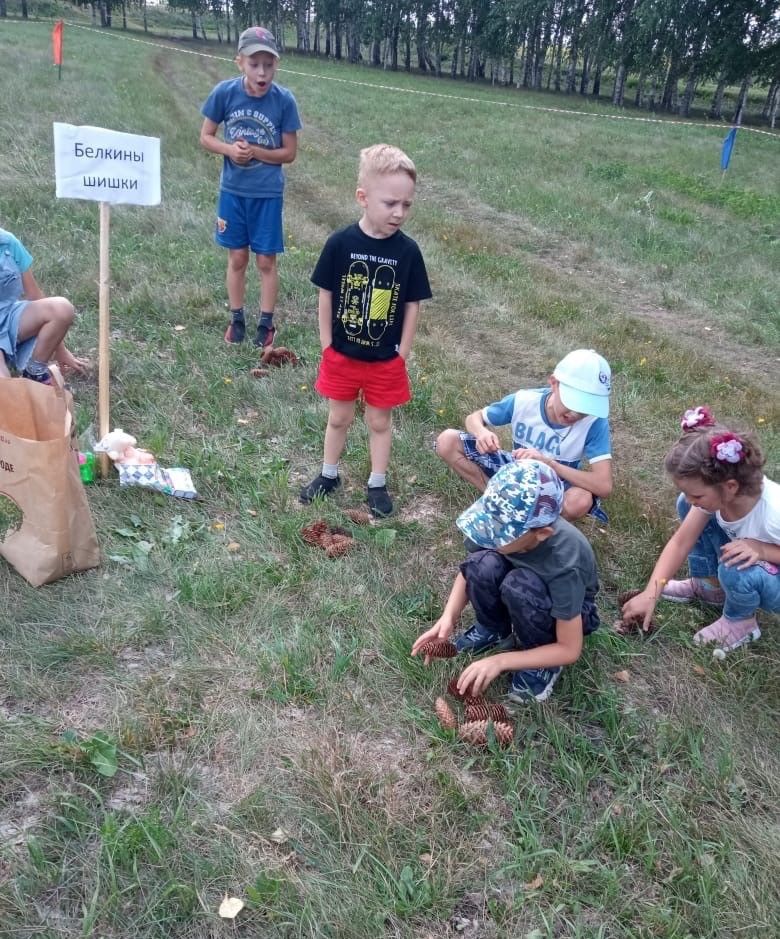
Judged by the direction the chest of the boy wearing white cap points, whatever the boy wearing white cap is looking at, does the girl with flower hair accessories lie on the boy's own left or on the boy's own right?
on the boy's own left

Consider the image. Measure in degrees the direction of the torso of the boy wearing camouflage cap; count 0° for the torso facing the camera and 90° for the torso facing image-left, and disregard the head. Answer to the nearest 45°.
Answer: approximately 45°

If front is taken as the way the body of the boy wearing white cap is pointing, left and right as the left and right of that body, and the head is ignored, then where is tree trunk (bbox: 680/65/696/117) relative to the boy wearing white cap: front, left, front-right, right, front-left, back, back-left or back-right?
back

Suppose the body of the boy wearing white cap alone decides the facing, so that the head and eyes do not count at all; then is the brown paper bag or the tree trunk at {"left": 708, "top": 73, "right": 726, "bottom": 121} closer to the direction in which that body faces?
the brown paper bag

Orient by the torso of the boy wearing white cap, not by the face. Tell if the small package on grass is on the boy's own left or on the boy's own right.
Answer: on the boy's own right

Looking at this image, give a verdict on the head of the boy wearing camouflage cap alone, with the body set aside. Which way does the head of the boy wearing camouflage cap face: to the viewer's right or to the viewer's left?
to the viewer's left

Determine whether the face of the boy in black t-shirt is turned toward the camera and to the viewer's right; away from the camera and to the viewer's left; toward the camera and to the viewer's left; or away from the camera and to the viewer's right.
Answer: toward the camera and to the viewer's right

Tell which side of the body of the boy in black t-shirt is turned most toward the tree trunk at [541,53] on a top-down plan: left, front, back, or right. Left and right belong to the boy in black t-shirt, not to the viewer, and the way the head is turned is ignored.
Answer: back

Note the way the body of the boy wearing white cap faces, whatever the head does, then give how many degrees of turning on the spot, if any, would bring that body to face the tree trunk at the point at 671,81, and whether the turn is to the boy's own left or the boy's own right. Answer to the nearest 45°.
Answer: approximately 180°

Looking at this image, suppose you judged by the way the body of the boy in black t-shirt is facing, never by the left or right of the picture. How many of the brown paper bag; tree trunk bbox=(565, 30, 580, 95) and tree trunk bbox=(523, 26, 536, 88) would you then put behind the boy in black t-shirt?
2

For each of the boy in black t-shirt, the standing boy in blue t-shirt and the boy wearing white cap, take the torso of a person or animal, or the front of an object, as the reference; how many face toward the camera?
3

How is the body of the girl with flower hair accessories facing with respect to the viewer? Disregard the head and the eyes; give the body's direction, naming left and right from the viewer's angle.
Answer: facing the viewer and to the left of the viewer

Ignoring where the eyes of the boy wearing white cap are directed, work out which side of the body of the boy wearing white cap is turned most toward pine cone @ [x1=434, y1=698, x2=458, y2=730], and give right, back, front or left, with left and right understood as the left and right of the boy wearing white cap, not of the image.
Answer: front
